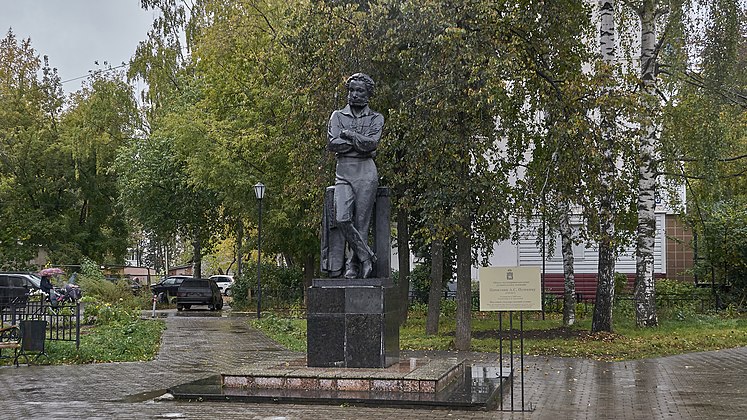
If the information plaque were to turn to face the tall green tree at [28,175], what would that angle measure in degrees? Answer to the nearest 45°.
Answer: approximately 135° to its right

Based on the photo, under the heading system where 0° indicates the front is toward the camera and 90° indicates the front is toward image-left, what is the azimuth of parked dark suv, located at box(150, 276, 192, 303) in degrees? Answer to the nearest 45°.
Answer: approximately 45°

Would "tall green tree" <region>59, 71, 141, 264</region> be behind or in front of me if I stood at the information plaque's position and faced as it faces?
behind

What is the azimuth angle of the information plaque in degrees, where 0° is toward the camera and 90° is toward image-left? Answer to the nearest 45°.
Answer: approximately 0°

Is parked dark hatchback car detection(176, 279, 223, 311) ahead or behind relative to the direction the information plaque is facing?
behind

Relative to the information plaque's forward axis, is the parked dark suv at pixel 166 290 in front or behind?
behind

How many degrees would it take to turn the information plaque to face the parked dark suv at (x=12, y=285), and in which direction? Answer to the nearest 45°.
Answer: approximately 135° to its right
